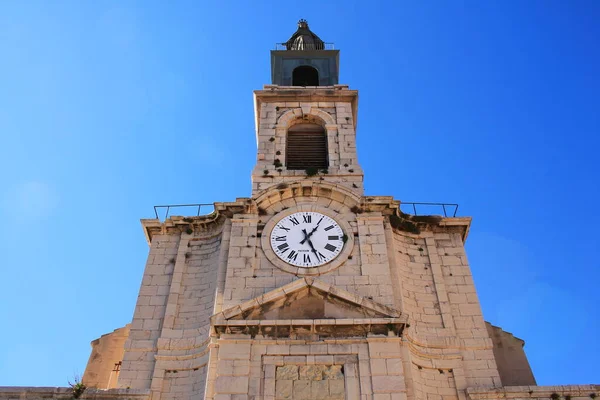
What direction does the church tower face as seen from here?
toward the camera
